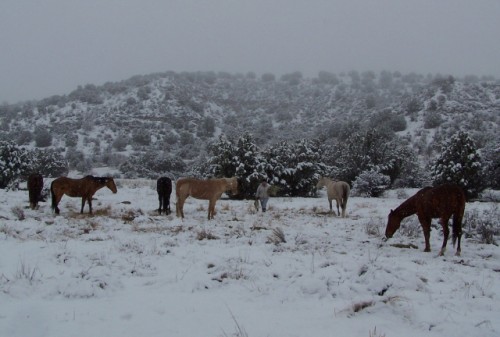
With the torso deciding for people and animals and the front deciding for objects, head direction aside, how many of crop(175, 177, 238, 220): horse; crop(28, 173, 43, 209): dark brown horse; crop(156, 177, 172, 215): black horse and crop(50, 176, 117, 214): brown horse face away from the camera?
2

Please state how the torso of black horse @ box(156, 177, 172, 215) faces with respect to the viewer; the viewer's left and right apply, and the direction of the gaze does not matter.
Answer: facing away from the viewer

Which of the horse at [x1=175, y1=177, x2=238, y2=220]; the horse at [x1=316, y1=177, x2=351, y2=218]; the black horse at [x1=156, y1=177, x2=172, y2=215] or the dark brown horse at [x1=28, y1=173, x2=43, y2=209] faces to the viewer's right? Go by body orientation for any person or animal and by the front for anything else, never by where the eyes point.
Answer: the horse at [x1=175, y1=177, x2=238, y2=220]

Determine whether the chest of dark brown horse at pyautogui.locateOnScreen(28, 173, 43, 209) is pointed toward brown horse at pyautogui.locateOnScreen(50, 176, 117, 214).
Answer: no

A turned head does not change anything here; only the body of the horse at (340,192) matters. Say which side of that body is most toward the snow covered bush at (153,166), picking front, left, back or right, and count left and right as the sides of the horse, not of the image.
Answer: front

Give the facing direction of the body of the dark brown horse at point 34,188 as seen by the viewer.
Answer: away from the camera

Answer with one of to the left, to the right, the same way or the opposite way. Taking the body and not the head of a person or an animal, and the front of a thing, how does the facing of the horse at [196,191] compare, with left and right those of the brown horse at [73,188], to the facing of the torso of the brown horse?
the same way

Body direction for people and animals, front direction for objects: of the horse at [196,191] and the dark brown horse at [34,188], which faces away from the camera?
the dark brown horse

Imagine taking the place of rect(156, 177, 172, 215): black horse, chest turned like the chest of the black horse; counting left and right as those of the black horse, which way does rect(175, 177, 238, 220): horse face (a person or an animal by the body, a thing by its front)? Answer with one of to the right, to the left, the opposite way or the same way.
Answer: to the right

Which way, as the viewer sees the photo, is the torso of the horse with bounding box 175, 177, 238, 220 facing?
to the viewer's right

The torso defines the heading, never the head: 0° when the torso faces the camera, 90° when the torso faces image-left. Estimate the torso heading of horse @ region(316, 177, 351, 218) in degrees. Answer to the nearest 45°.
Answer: approximately 135°

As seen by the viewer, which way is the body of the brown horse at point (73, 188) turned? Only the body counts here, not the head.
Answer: to the viewer's right

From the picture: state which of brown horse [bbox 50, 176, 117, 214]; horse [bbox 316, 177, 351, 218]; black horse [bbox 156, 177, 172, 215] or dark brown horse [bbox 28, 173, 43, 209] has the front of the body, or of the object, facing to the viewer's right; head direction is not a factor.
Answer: the brown horse

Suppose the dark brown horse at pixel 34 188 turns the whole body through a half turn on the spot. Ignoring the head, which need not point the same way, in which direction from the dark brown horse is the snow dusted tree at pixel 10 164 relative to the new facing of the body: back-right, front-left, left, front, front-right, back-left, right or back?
back

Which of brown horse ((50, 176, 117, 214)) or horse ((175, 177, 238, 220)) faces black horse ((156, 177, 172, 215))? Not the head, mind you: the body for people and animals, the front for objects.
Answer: the brown horse

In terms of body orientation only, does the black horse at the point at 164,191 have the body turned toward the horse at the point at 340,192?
no
